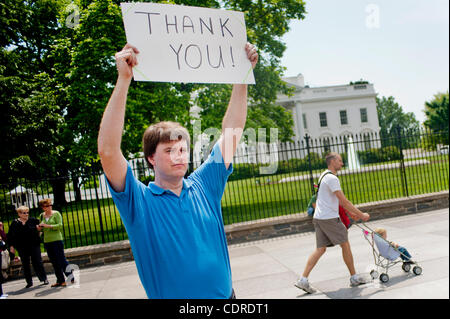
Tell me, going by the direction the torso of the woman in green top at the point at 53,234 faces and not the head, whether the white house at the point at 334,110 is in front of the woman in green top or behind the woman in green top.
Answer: behind

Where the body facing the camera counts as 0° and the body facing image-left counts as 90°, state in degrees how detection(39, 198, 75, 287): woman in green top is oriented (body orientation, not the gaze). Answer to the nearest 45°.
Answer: approximately 45°

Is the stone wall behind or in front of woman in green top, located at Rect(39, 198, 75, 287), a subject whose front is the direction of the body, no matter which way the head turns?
behind

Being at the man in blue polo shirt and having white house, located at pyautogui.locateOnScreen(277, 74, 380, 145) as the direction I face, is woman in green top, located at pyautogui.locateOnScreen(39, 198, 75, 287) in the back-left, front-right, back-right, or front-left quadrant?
front-left

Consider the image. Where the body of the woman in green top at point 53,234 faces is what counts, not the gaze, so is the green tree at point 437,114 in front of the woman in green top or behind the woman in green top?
behind

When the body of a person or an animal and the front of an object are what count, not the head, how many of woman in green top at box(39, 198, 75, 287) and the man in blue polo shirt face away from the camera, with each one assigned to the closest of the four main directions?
0

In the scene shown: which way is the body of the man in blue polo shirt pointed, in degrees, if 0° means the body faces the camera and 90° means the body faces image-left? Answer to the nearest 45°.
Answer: approximately 315°
